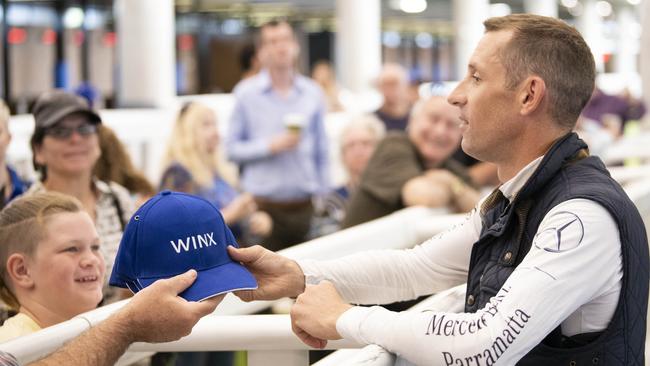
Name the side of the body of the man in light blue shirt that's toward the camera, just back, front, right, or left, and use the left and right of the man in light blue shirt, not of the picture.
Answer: front

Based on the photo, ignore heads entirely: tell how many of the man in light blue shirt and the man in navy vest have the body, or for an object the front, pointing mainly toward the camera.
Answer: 1

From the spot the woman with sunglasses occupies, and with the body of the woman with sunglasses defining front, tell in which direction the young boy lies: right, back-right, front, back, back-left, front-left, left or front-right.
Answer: front-right

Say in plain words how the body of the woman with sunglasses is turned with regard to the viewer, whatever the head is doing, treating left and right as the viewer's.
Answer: facing the viewer and to the right of the viewer

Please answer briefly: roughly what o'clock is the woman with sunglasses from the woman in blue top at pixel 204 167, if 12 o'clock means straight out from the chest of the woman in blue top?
The woman with sunglasses is roughly at 2 o'clock from the woman in blue top.

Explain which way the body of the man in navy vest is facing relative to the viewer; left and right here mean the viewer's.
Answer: facing to the left of the viewer

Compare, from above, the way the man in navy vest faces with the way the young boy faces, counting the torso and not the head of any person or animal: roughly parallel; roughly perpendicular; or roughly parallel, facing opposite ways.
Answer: roughly parallel, facing opposite ways

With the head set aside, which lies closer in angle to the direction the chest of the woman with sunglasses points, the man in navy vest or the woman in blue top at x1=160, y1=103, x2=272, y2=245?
the man in navy vest

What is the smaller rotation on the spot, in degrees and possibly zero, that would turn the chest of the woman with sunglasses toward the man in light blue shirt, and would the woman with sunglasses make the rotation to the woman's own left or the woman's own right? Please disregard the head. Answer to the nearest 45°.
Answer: approximately 90° to the woman's own left

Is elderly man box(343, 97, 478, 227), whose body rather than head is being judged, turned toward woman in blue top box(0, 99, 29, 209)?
no

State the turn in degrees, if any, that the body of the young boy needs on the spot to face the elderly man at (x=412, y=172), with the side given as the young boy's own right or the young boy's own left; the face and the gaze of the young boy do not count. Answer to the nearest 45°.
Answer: approximately 90° to the young boy's own left

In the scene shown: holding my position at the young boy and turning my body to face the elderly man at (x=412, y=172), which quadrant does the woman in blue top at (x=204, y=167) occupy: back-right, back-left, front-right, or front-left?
front-left

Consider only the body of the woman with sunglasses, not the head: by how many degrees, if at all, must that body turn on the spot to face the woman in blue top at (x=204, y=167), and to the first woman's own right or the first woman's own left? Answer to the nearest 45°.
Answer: approximately 135° to the first woman's own left

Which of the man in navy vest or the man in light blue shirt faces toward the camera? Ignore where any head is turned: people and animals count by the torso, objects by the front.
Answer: the man in light blue shirt

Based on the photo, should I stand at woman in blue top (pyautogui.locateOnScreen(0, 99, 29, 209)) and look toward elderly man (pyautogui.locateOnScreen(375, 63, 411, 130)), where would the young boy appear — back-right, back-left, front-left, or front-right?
back-right

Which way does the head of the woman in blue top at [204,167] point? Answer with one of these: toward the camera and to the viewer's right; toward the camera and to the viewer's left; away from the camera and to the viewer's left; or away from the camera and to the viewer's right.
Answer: toward the camera and to the viewer's right

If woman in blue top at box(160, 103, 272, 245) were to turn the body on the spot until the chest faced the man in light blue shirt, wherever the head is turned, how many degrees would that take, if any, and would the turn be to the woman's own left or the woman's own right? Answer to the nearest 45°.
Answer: approximately 90° to the woman's own left
